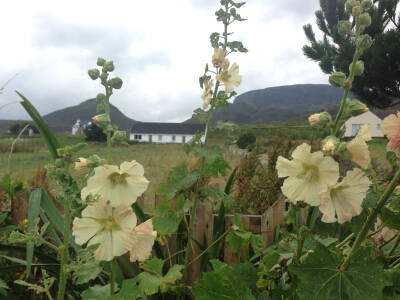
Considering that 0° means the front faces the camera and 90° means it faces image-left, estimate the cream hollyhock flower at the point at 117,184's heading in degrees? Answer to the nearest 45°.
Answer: approximately 0°

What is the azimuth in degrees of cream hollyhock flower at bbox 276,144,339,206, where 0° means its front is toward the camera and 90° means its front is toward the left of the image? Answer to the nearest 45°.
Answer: approximately 0°
